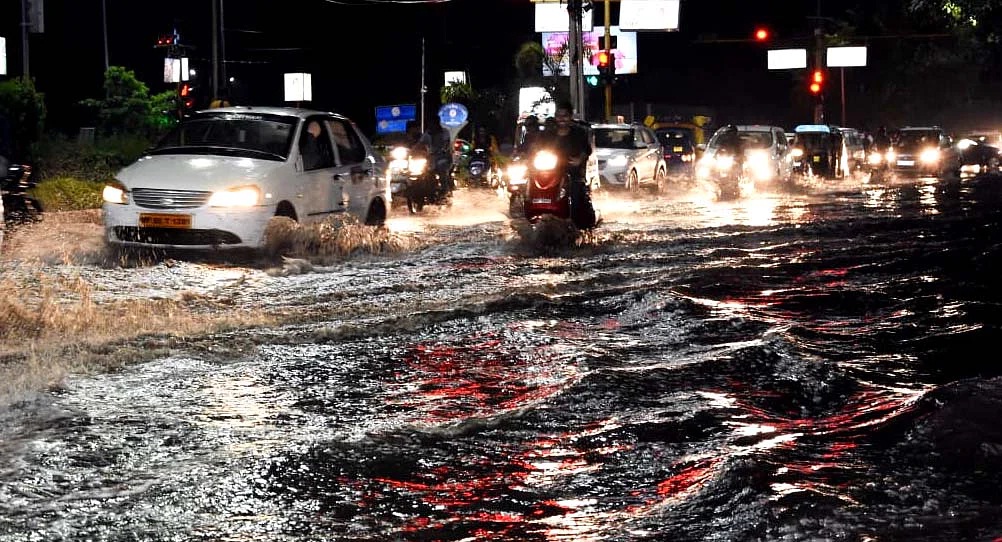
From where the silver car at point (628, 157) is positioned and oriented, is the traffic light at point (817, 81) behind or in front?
behind

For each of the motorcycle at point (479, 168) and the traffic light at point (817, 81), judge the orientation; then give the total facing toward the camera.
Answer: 2

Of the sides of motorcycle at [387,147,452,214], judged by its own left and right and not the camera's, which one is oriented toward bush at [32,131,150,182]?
right

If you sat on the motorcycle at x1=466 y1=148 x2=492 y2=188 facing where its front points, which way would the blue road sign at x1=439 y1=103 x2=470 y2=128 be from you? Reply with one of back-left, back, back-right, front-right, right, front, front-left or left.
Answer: back

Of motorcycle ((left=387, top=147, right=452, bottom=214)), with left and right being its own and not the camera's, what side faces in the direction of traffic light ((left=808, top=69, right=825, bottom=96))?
back

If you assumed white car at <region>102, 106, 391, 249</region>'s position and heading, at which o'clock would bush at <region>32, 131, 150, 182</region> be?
The bush is roughly at 4 o'clock from the white car.

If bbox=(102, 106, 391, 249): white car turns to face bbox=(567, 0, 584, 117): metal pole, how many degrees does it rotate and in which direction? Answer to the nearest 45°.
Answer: approximately 135° to its right

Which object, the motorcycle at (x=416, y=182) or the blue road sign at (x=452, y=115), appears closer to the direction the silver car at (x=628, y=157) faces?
the motorcycle

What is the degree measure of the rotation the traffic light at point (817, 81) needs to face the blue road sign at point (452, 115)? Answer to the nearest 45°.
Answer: approximately 45° to its right

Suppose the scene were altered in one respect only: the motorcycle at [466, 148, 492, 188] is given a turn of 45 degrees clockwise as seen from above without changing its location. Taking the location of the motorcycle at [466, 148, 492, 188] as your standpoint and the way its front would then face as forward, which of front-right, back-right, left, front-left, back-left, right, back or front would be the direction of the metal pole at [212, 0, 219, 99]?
right

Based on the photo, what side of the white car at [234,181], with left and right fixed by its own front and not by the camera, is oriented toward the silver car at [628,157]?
back

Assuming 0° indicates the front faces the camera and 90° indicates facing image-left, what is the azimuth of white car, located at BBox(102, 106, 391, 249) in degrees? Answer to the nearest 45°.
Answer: approximately 45°

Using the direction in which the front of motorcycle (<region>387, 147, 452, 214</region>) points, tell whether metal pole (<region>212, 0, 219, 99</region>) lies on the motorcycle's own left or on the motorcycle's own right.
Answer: on the motorcycle's own right

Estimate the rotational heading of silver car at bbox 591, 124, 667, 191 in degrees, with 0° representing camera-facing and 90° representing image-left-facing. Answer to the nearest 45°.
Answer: approximately 45°
